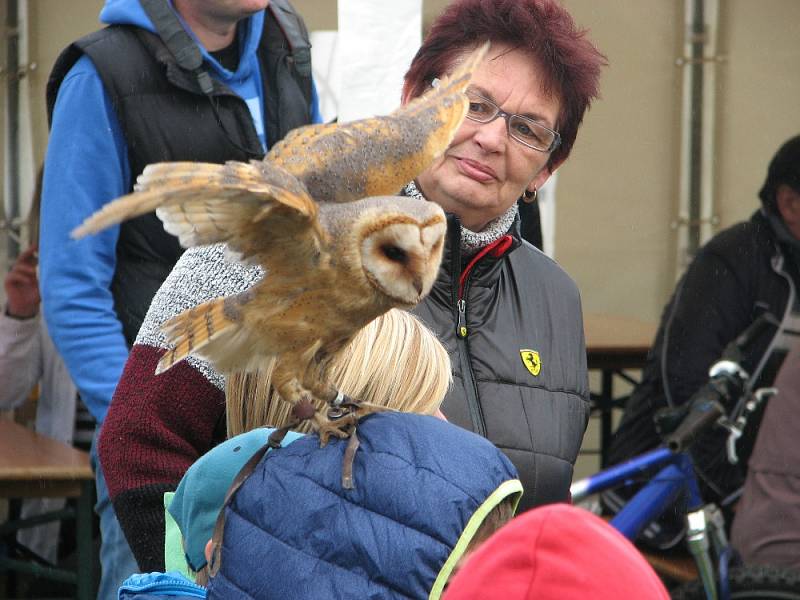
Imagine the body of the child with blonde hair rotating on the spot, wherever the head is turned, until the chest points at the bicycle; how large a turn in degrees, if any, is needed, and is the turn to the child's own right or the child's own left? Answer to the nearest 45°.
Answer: approximately 45° to the child's own right

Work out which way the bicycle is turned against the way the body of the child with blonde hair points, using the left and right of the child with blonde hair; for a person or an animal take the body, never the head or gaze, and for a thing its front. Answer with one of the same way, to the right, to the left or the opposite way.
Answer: to the right

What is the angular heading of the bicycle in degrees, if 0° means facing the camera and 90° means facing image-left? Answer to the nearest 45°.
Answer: approximately 270°

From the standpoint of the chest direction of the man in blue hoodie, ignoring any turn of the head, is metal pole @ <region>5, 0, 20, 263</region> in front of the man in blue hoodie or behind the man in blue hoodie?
behind

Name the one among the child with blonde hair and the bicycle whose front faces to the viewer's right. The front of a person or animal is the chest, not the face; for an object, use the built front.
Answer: the bicycle

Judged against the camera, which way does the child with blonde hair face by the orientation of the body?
away from the camera

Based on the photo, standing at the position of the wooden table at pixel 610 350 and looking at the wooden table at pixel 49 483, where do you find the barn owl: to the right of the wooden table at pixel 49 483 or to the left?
left

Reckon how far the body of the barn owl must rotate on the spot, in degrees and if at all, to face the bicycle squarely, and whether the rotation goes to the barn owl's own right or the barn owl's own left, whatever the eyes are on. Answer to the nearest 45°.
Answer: approximately 90° to the barn owl's own left

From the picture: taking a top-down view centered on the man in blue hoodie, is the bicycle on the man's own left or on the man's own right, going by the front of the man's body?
on the man's own left

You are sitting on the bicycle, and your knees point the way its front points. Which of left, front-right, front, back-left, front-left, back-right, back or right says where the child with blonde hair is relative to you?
right

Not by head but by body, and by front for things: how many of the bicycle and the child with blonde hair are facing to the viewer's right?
1
